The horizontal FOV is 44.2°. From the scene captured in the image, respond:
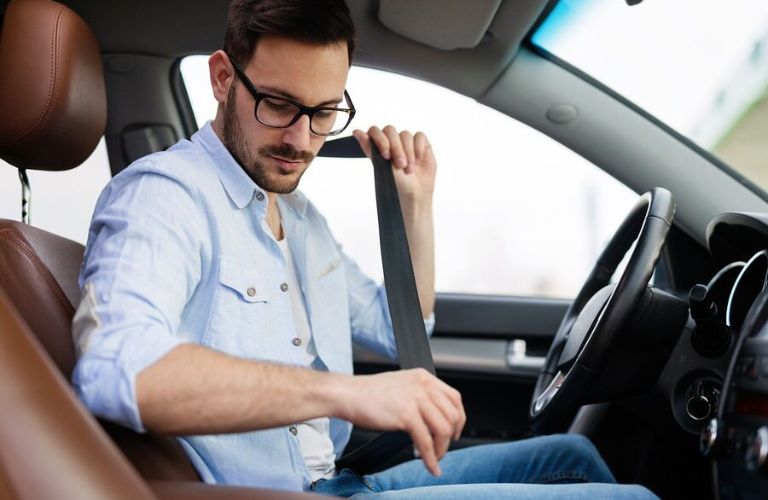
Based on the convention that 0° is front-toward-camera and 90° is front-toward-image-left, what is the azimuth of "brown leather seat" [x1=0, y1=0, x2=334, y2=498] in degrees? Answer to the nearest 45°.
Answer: approximately 270°

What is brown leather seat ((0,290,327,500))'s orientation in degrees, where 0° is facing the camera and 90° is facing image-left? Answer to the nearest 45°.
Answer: approximately 270°

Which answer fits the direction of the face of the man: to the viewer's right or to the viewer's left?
to the viewer's right

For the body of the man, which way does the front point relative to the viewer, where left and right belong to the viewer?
facing the viewer and to the right of the viewer
